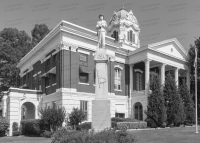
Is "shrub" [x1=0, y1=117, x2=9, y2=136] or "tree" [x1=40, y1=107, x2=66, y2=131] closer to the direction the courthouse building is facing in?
the tree

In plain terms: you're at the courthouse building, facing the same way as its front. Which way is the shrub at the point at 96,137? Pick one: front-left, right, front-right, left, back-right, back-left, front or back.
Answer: front-right

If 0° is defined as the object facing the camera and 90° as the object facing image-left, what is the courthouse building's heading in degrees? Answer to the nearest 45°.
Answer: approximately 315°

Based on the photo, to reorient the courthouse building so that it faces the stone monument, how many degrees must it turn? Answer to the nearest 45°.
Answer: approximately 45° to its right

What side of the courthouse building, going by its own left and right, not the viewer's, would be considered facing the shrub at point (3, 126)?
right

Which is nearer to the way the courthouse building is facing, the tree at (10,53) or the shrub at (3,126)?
the shrub

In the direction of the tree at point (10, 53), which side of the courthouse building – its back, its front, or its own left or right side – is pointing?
back

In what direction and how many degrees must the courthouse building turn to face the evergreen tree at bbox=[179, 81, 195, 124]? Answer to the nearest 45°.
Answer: approximately 45° to its left

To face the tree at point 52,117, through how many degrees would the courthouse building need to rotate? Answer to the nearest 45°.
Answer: approximately 45° to its right
